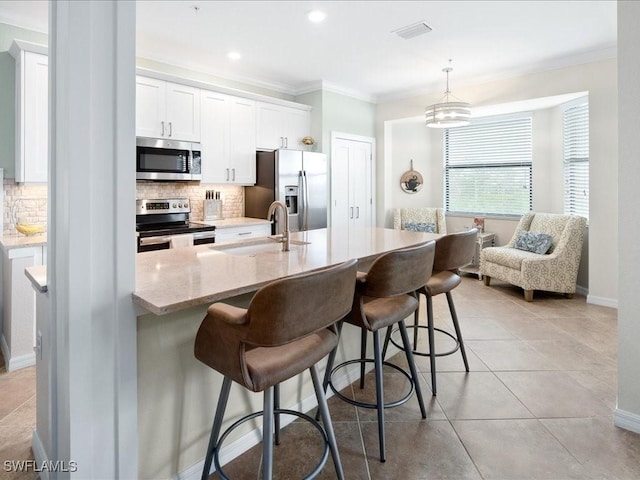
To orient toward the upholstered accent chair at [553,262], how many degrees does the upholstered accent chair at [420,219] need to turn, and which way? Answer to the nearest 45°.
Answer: approximately 45° to its left

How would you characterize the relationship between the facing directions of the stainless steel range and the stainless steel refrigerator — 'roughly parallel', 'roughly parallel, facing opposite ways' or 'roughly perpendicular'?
roughly parallel

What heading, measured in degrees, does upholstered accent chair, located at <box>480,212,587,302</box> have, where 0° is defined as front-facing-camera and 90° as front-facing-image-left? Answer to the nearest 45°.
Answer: approximately 45°

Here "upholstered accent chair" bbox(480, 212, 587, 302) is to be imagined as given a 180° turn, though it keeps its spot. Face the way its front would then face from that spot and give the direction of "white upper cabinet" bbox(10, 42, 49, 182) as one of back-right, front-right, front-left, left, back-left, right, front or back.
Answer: back

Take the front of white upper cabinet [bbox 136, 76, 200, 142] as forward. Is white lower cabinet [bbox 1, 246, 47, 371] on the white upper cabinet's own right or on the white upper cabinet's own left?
on the white upper cabinet's own right

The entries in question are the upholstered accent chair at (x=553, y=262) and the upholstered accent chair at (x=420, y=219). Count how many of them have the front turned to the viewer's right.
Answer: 0

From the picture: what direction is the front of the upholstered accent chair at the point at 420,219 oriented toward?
toward the camera

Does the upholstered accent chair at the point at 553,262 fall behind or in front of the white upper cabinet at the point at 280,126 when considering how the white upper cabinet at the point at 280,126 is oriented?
in front

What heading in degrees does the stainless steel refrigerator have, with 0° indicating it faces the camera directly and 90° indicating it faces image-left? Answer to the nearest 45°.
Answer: approximately 315°

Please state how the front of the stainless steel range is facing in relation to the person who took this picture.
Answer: facing the viewer and to the right of the viewer

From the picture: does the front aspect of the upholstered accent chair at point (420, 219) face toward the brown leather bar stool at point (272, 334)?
yes
